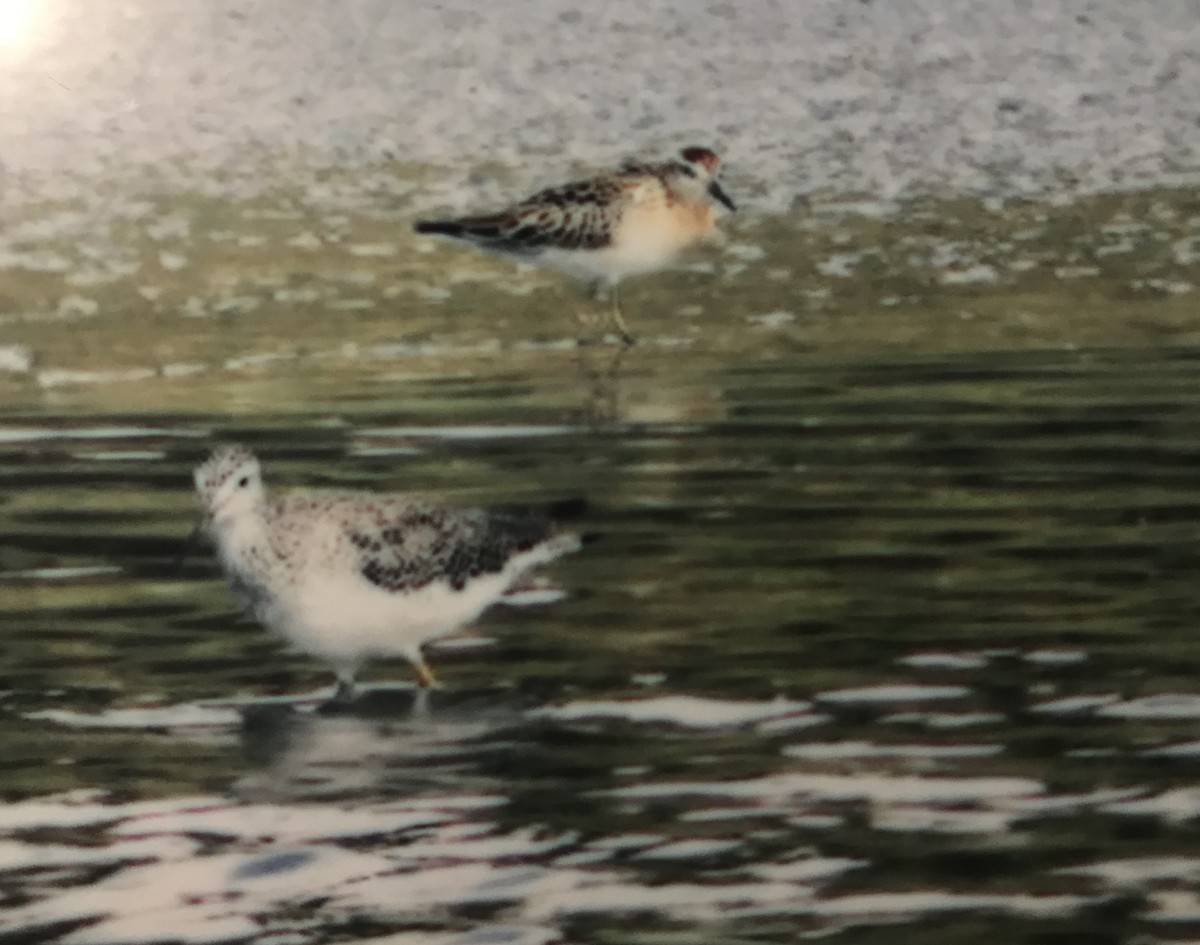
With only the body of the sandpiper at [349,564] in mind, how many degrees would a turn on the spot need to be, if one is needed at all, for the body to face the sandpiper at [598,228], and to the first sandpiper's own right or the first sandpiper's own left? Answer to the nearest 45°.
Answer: approximately 90° to the first sandpiper's own right

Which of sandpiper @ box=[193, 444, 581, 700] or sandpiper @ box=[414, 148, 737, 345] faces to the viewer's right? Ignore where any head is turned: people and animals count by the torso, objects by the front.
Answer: sandpiper @ box=[414, 148, 737, 345]

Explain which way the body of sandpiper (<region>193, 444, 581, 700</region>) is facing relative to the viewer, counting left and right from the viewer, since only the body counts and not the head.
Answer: facing to the left of the viewer

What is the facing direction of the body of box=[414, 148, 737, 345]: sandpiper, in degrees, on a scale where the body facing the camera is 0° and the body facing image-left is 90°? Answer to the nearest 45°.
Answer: approximately 270°

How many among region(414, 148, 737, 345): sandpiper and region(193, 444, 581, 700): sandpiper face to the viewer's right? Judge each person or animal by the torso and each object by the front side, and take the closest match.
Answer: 1

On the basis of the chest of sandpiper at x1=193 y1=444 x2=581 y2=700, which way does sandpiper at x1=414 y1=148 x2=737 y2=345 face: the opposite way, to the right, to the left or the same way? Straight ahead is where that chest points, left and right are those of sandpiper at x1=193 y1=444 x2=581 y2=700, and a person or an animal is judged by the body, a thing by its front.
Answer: the opposite way

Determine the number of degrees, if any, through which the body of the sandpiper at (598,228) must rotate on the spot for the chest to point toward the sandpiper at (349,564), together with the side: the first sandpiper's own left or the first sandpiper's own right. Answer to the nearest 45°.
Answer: approximately 90° to the first sandpiper's own right
